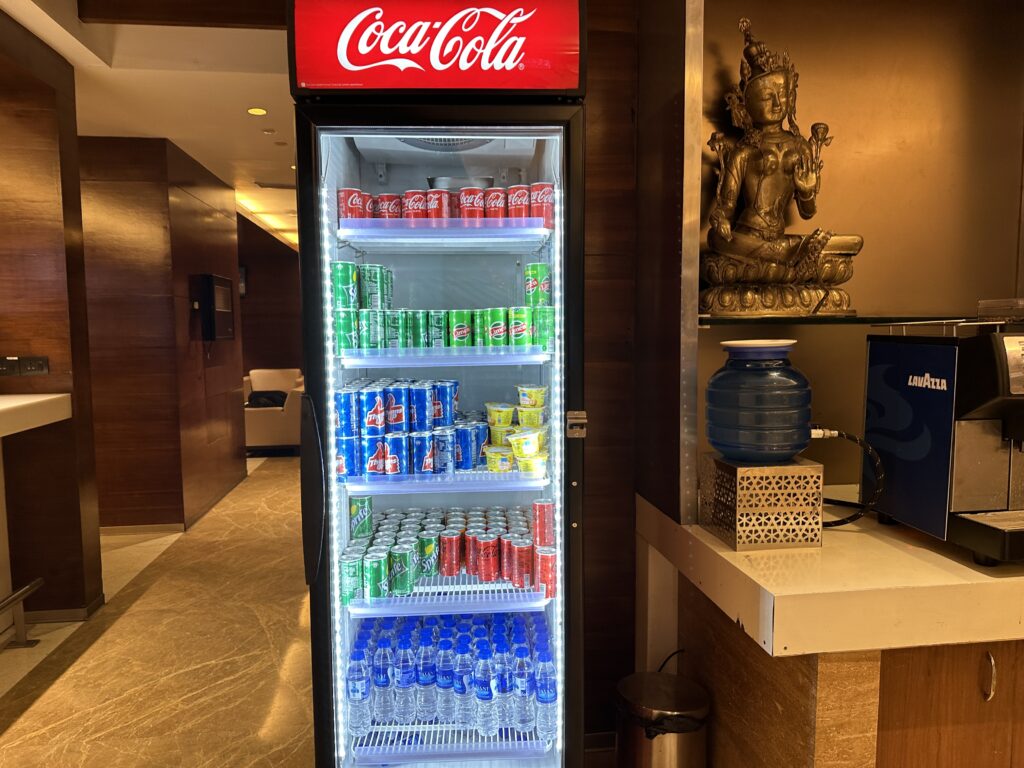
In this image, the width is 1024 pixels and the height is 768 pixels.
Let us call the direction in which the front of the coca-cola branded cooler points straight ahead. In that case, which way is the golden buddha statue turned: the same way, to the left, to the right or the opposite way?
the same way

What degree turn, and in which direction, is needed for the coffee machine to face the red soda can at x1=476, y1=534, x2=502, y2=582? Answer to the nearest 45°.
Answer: approximately 135° to its right

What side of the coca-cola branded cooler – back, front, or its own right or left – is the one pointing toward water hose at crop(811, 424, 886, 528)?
left

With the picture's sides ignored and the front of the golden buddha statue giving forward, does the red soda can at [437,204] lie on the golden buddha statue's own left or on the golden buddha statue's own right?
on the golden buddha statue's own right

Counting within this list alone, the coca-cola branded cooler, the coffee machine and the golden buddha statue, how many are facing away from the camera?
0

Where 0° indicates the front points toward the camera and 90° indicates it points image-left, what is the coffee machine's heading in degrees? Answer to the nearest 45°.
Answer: approximately 315°

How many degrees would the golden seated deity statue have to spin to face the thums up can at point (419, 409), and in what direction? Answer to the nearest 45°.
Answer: approximately 90° to its right

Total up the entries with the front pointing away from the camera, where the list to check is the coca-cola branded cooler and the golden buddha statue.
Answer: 0

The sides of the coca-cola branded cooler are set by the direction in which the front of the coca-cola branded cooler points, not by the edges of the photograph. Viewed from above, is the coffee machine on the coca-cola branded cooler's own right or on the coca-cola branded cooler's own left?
on the coca-cola branded cooler's own left

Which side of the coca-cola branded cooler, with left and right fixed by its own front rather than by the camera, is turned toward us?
front

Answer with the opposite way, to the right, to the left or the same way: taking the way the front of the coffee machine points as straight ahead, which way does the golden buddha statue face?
the same way
